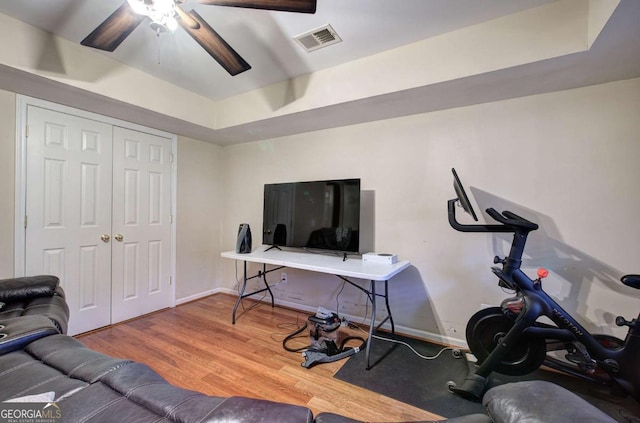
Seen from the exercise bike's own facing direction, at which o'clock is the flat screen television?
The flat screen television is roughly at 12 o'clock from the exercise bike.

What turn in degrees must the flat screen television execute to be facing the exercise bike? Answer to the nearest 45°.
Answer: approximately 90° to its left

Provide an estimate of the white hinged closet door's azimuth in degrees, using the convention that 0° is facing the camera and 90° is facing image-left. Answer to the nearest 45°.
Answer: approximately 315°

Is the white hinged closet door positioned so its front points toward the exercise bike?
yes

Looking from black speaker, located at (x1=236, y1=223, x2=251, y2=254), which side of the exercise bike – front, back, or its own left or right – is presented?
front

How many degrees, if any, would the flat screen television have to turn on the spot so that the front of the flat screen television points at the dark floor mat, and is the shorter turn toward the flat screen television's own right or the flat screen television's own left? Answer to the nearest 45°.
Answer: approximately 90° to the flat screen television's own left

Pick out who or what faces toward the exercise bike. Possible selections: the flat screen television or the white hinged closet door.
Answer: the white hinged closet door

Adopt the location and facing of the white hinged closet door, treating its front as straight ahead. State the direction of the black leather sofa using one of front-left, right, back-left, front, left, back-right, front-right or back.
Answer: front-right

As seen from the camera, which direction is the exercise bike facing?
to the viewer's left

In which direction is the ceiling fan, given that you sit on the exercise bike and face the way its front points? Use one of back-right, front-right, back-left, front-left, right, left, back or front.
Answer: front-left

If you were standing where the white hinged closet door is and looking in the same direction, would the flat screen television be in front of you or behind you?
in front

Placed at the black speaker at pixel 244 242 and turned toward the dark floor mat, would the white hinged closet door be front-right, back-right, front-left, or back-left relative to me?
back-right

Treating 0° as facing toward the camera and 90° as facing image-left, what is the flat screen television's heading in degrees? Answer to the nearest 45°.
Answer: approximately 45°

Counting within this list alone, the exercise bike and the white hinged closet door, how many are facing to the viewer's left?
1

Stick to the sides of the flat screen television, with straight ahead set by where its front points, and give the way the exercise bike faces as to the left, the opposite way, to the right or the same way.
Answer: to the right
